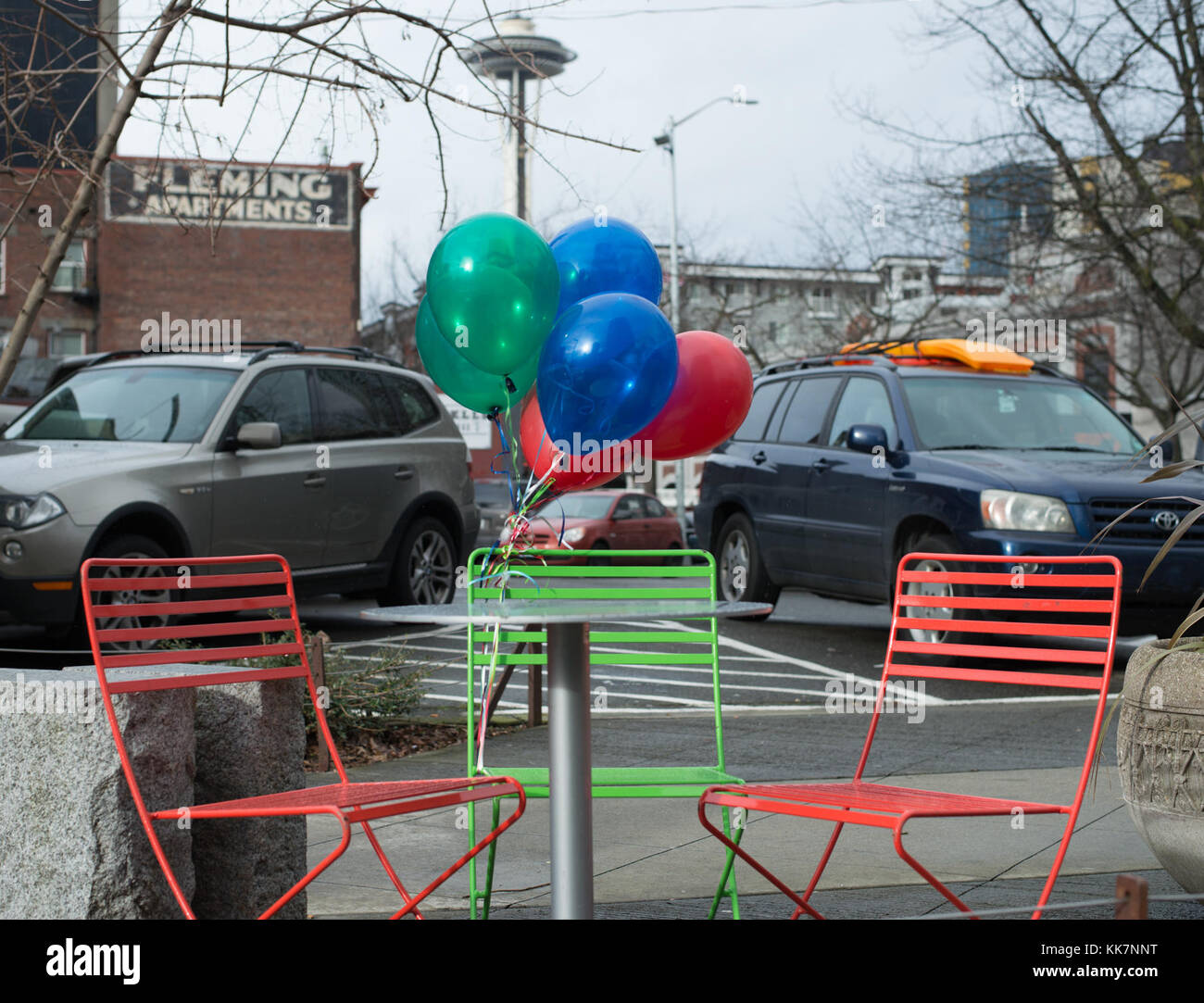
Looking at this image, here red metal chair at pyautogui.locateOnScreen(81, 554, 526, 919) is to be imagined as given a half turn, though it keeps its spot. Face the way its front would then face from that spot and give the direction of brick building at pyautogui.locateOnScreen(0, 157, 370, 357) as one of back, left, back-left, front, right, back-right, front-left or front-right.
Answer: front-right

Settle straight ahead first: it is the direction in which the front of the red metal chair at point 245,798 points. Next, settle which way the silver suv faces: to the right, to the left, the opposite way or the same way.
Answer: to the right

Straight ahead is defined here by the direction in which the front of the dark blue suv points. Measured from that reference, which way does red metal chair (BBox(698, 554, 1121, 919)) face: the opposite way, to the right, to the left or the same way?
to the right

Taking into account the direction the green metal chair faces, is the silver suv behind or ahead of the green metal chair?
behind

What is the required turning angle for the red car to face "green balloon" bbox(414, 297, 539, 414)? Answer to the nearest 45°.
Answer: approximately 45° to its left

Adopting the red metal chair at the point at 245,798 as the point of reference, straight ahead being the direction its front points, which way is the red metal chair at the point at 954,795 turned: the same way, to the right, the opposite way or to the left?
to the right
